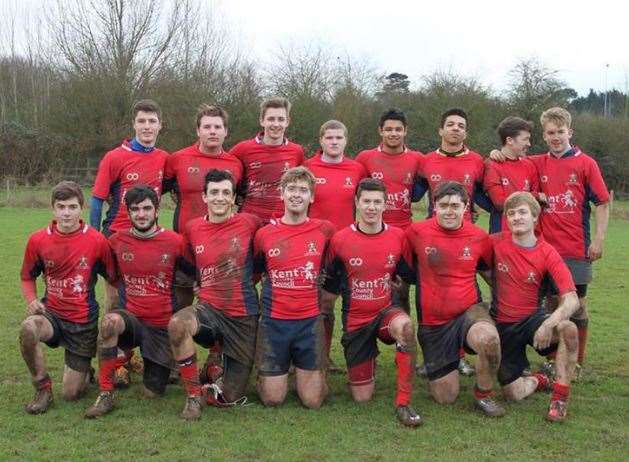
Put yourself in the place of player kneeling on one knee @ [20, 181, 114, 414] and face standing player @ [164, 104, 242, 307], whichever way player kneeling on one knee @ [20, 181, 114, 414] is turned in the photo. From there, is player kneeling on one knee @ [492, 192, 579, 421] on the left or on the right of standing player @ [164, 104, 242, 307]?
right

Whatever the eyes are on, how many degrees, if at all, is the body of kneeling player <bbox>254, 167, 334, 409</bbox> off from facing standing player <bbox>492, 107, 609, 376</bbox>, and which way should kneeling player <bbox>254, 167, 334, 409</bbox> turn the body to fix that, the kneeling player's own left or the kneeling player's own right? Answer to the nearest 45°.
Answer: approximately 90° to the kneeling player's own left

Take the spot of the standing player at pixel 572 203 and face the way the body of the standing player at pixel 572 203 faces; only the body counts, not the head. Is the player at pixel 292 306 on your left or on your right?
on your right

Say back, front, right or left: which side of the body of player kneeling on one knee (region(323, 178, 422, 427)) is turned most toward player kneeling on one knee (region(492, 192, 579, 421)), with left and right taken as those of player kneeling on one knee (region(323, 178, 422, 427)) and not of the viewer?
left

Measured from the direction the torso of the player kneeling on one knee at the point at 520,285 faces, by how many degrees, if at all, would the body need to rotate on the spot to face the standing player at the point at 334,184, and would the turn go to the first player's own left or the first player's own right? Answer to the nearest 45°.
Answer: approximately 90° to the first player's own right

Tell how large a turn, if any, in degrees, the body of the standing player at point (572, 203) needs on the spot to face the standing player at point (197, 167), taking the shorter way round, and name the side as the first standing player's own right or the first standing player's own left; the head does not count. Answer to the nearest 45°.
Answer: approximately 90° to the first standing player's own right

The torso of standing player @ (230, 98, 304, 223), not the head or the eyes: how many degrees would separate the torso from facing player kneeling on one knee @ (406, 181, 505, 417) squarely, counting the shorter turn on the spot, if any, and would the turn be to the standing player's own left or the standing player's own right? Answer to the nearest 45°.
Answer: approximately 45° to the standing player's own left

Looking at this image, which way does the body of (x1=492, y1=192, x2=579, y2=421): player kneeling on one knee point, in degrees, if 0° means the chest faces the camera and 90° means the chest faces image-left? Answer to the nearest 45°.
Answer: approximately 0°

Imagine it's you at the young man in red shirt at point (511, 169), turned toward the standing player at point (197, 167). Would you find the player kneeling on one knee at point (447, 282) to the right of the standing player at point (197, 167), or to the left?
left

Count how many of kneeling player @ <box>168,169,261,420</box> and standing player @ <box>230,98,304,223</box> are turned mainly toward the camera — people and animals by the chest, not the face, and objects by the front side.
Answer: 2
